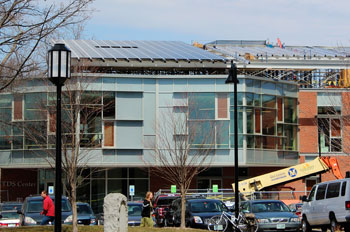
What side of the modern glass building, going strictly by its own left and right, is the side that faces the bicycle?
front

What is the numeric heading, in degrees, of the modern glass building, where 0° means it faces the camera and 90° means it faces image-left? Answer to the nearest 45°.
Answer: approximately 0°

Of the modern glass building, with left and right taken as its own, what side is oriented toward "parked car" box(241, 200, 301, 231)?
front

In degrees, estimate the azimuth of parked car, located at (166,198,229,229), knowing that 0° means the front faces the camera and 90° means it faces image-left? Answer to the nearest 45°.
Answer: approximately 315°
